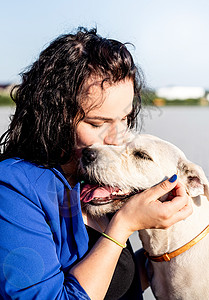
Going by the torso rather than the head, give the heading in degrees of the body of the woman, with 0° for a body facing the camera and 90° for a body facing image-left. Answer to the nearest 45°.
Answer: approximately 315°

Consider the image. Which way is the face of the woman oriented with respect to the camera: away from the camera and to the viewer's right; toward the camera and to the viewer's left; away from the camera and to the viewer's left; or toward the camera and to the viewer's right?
toward the camera and to the viewer's right
